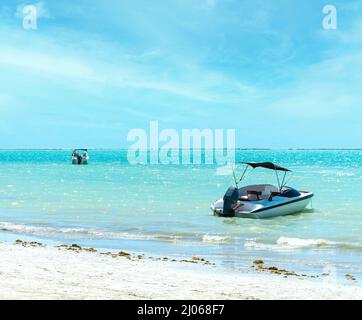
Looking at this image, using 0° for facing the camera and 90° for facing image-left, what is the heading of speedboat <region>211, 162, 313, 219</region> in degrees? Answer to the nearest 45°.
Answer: approximately 225°
